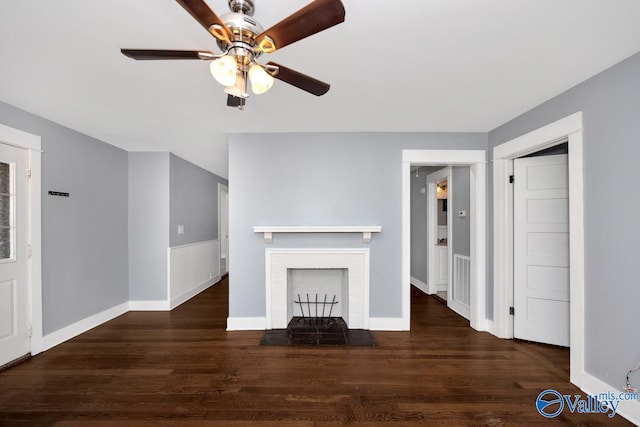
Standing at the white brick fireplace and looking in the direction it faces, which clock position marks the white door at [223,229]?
The white door is roughly at 5 o'clock from the white brick fireplace.

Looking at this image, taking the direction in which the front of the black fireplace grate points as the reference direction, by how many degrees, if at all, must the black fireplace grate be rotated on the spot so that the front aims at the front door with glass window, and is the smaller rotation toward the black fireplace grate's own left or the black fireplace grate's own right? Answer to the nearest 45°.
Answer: approximately 90° to the black fireplace grate's own right

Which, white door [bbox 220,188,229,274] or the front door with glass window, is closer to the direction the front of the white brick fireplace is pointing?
the front door with glass window

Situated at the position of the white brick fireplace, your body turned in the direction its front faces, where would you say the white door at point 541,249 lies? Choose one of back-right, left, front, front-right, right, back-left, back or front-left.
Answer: left

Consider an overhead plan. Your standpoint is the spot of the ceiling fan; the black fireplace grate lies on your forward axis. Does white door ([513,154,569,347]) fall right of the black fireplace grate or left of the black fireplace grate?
right

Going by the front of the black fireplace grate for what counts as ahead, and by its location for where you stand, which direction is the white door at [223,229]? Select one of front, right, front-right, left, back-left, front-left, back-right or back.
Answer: back-right

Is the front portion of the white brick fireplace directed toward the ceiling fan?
yes

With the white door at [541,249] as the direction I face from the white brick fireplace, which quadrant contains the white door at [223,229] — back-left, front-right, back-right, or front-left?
back-left

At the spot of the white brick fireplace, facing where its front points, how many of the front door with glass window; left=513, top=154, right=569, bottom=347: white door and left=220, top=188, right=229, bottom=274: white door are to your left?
1

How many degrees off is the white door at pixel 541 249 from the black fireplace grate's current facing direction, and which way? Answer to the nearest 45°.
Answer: approximately 90° to its left

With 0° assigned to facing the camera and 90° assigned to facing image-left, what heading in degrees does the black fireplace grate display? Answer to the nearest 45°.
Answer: approximately 0°

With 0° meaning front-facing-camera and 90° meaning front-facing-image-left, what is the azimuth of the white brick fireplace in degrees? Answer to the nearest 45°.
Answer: approximately 0°
